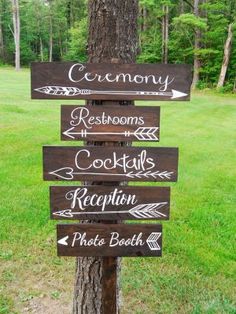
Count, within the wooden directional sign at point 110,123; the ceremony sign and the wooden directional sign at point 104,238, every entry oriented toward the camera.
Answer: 3

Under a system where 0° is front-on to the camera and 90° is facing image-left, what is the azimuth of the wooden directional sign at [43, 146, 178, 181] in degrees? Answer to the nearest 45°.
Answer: approximately 0°

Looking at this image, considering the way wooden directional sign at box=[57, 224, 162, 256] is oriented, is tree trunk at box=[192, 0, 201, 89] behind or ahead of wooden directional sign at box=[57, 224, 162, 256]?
behind

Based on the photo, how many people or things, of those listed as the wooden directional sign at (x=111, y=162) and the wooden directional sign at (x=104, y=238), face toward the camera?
2

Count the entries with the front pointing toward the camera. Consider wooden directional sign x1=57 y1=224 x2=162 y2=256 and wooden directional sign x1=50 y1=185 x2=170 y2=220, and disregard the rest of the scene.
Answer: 2

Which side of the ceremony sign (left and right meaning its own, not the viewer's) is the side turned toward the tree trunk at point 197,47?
back

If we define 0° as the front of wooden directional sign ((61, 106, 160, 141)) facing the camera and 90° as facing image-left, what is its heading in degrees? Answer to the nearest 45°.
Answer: approximately 0°
